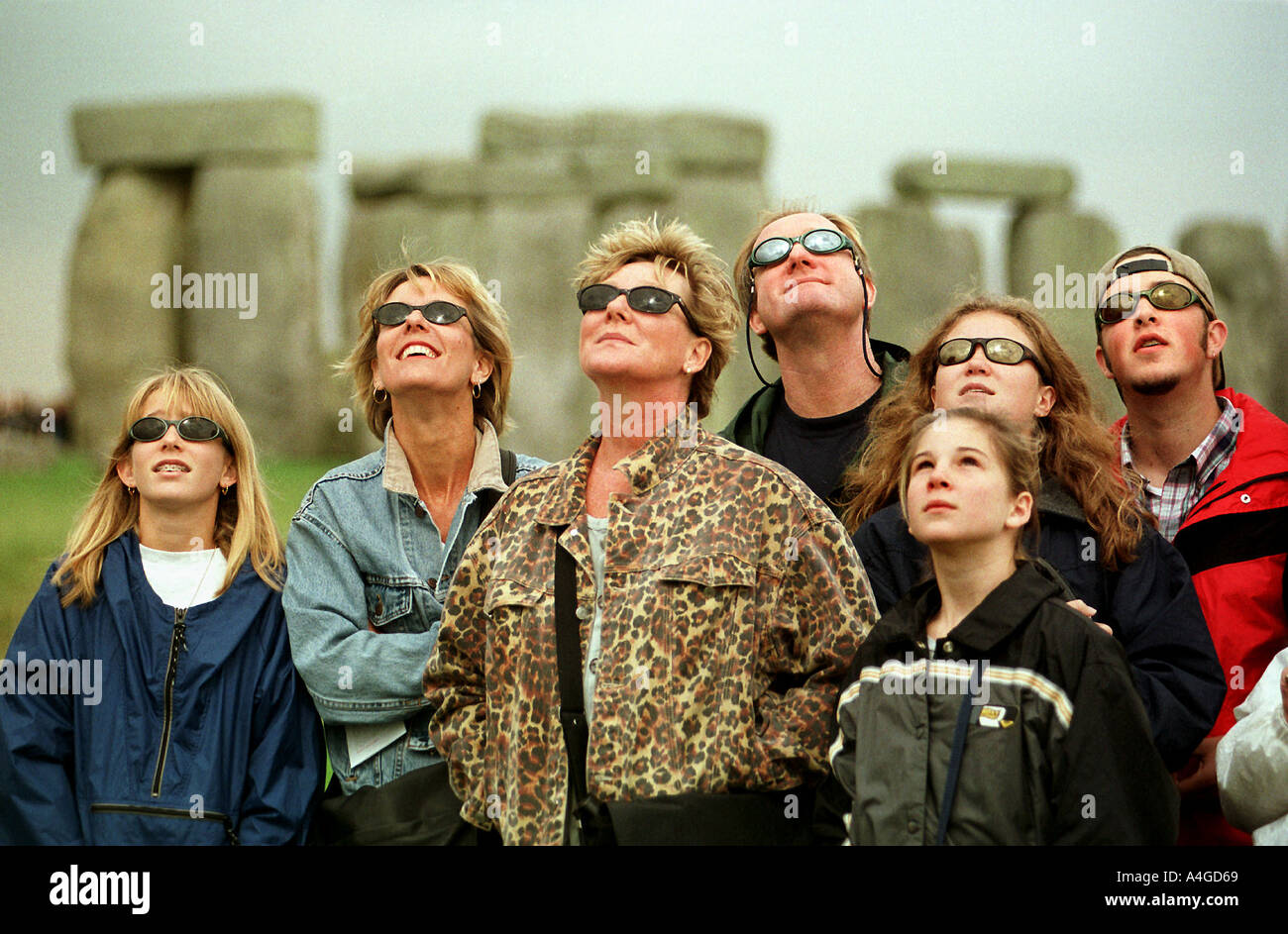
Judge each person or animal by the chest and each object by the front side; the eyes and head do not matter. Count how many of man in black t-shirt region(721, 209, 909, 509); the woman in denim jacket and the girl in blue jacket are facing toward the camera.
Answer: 3

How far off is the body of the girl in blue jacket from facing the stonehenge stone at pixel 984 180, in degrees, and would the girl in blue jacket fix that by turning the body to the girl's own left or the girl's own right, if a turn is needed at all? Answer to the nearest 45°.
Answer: approximately 135° to the girl's own left

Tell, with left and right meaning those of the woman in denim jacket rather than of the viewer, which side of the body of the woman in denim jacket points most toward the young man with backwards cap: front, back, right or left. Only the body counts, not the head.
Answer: left

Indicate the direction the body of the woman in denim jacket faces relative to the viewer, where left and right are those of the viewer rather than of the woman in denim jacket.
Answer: facing the viewer

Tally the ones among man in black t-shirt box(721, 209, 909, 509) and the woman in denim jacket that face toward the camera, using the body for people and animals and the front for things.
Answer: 2

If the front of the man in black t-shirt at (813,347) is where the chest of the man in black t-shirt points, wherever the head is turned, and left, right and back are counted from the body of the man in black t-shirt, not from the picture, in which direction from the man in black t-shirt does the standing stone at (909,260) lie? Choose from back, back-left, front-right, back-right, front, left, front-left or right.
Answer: back

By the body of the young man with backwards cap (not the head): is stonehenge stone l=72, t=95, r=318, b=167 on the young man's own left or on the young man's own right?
on the young man's own right

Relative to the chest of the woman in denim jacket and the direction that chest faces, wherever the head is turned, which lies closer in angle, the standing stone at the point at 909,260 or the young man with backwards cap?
the young man with backwards cap

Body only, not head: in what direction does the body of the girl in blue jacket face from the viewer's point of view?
toward the camera

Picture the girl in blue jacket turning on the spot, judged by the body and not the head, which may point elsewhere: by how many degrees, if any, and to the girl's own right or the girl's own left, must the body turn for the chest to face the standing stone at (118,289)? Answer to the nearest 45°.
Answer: approximately 180°

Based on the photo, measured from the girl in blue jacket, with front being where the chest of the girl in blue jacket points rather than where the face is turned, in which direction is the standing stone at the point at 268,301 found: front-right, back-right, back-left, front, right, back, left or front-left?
back

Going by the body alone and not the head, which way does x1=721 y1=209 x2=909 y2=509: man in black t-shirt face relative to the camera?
toward the camera

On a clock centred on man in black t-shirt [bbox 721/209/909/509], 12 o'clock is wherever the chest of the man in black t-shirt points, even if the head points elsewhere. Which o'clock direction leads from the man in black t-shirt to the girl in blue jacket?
The girl in blue jacket is roughly at 2 o'clock from the man in black t-shirt.

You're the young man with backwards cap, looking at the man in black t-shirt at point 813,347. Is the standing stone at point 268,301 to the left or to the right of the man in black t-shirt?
right
